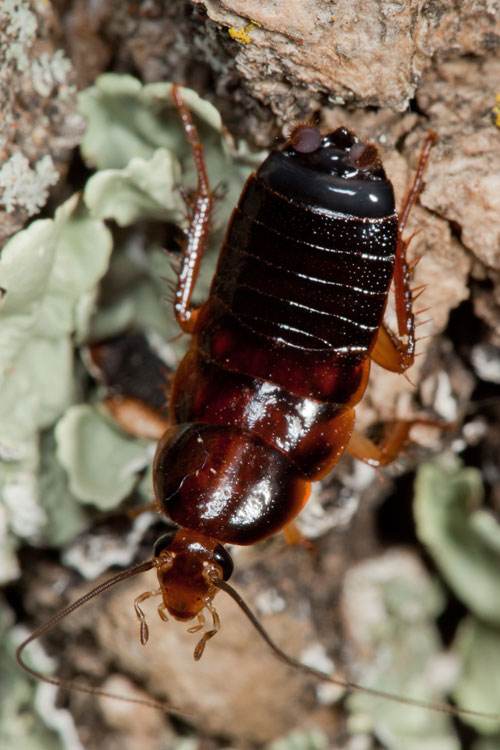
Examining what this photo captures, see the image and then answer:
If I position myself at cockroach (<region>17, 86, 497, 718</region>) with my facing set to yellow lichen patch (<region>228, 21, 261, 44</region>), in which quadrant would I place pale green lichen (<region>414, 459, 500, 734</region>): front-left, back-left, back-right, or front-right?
back-right

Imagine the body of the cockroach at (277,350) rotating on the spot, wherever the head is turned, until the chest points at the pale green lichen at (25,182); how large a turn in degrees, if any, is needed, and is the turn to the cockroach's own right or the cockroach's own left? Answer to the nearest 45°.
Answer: approximately 90° to the cockroach's own right

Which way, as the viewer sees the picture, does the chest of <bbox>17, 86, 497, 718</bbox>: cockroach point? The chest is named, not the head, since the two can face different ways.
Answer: toward the camera

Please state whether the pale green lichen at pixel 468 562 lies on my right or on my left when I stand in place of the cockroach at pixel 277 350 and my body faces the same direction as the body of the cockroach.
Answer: on my left
